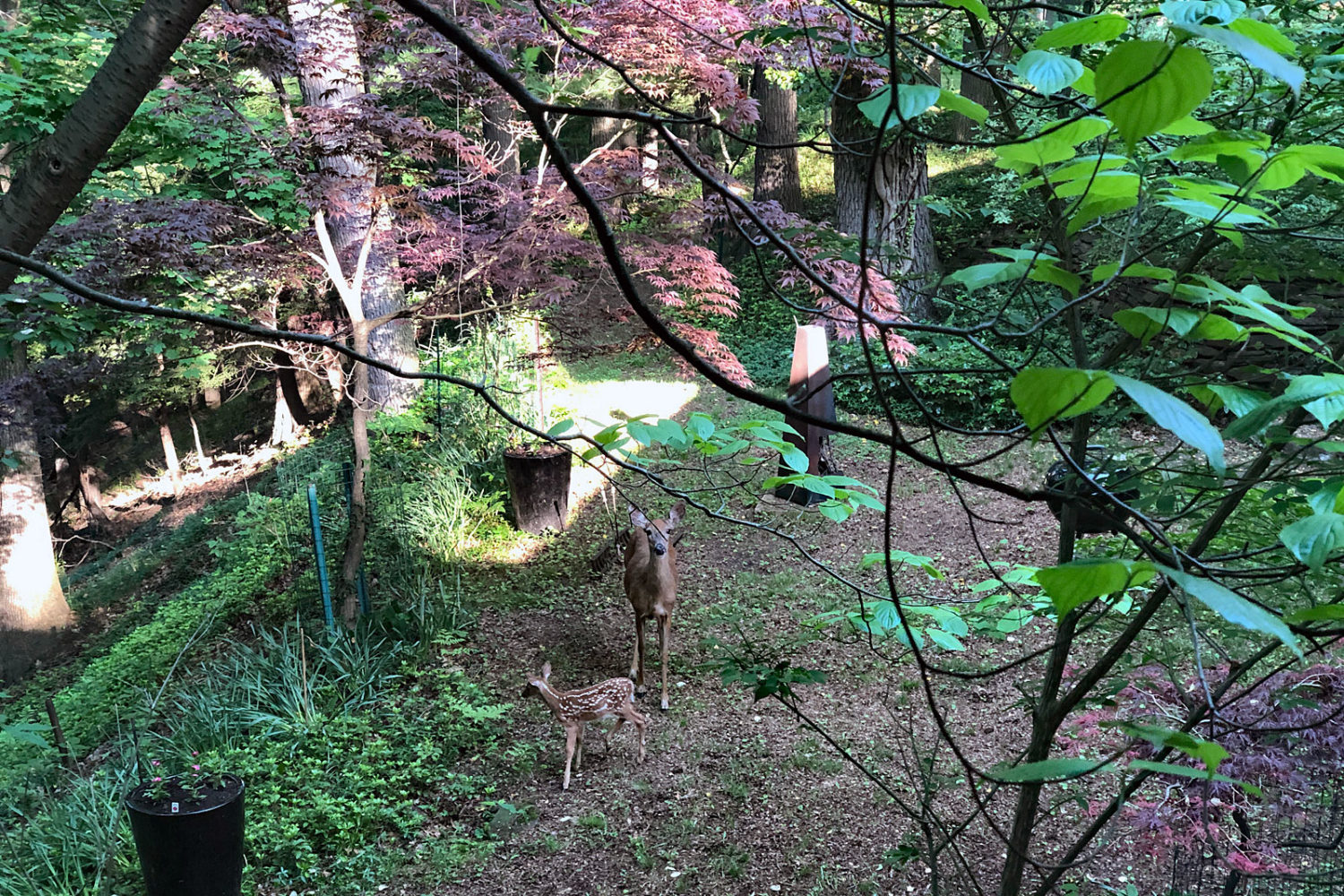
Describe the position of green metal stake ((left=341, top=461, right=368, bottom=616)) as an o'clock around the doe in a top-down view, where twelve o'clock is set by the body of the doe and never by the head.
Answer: The green metal stake is roughly at 4 o'clock from the doe.

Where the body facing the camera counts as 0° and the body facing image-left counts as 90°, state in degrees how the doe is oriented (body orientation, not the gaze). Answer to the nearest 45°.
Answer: approximately 0°

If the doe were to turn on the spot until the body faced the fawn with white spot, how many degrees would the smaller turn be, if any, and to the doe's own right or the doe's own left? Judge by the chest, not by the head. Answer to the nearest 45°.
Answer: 0° — it already faces it

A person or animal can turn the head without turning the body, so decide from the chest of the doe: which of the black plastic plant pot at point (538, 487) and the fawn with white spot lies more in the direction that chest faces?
the fawn with white spot

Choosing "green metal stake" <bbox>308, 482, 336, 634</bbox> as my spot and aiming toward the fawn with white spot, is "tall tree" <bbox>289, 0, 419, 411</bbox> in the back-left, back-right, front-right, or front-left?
back-left

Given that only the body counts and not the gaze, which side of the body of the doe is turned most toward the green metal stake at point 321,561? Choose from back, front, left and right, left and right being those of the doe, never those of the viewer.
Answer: right

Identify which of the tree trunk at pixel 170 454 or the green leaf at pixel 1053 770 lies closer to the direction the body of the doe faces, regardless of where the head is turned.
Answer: the green leaf

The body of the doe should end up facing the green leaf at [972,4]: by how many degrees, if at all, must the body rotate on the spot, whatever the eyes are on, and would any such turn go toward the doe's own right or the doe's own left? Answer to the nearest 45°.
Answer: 0° — it already faces it
